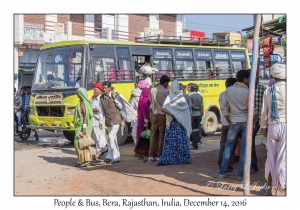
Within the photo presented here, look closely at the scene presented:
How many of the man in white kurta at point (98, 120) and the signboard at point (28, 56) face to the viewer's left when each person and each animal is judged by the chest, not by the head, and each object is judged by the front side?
1

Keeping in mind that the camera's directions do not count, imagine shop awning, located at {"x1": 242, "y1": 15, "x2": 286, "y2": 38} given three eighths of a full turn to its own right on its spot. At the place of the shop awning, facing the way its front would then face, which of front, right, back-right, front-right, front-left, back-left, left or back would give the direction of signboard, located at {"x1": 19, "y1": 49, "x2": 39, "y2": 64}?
front-left

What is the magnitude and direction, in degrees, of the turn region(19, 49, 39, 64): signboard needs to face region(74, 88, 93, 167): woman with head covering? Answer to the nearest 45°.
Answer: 0° — it already faces them

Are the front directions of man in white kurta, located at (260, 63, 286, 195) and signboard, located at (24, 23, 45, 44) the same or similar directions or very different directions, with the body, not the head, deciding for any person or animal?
very different directions

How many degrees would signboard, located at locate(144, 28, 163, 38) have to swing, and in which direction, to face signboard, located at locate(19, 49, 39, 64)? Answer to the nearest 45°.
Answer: approximately 45° to its right

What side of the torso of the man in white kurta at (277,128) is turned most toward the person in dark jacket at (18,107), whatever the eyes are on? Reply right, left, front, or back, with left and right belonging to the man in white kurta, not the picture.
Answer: front

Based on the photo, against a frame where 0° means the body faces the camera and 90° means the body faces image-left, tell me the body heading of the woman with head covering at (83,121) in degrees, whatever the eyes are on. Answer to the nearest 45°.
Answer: approximately 90°

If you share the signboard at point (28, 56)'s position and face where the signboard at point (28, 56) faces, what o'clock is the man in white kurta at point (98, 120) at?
The man in white kurta is roughly at 12 o'clock from the signboard.

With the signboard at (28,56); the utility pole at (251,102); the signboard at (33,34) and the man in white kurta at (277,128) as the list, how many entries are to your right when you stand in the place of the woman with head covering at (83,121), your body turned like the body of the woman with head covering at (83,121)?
2

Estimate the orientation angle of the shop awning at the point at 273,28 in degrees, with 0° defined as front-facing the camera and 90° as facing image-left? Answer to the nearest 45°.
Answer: approximately 45°
